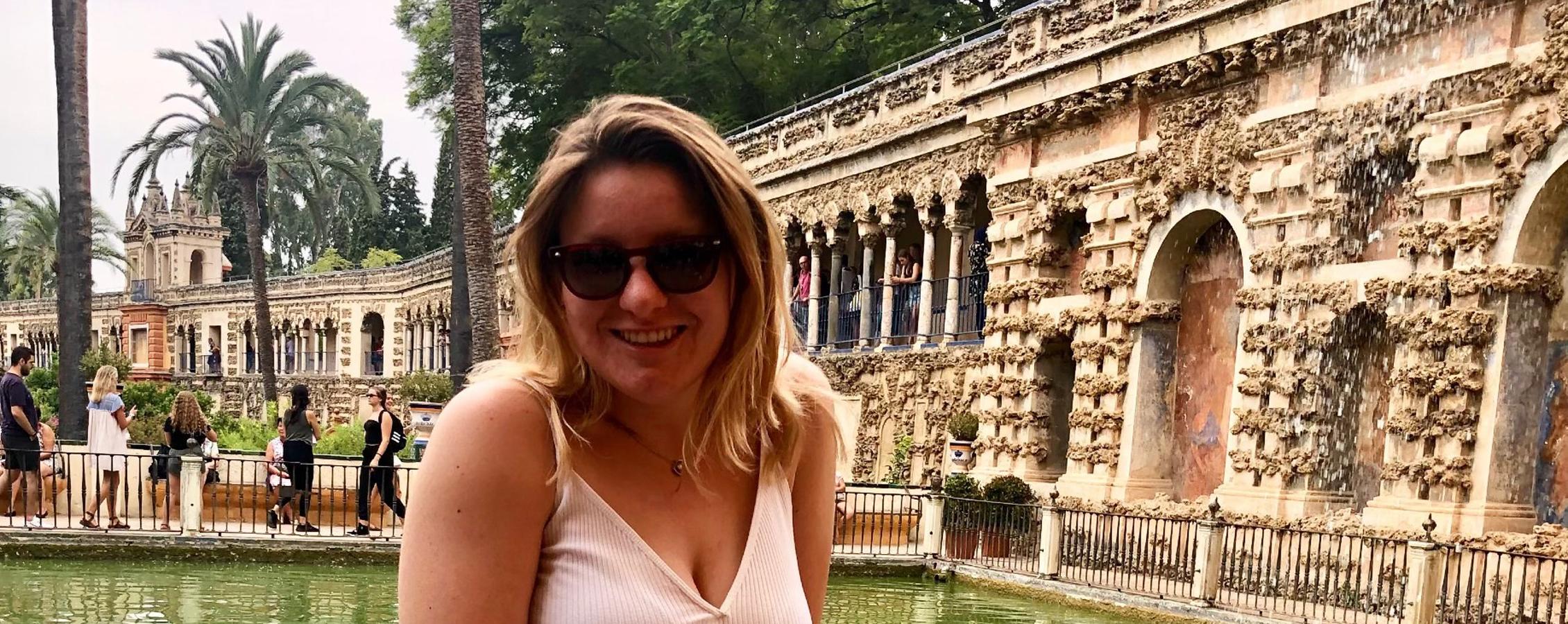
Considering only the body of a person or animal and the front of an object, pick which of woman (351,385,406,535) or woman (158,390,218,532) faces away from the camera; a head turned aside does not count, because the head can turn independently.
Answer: woman (158,390,218,532)

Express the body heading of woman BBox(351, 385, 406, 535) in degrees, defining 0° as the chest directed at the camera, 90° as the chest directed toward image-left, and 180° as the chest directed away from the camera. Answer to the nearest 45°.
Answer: approximately 90°

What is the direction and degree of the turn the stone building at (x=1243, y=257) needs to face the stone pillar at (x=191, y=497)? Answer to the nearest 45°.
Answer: approximately 45° to its right

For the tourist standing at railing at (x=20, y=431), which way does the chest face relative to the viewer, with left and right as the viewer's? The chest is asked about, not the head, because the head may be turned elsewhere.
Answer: facing to the right of the viewer

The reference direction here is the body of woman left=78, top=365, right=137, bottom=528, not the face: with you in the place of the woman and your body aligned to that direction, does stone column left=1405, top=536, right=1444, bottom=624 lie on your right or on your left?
on your right

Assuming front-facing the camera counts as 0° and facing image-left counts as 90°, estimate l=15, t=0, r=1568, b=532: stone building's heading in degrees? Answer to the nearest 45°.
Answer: approximately 45°

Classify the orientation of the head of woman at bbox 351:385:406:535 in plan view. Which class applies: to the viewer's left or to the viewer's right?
to the viewer's left

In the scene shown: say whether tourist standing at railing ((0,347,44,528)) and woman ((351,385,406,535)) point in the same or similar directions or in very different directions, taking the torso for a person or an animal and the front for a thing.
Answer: very different directions
